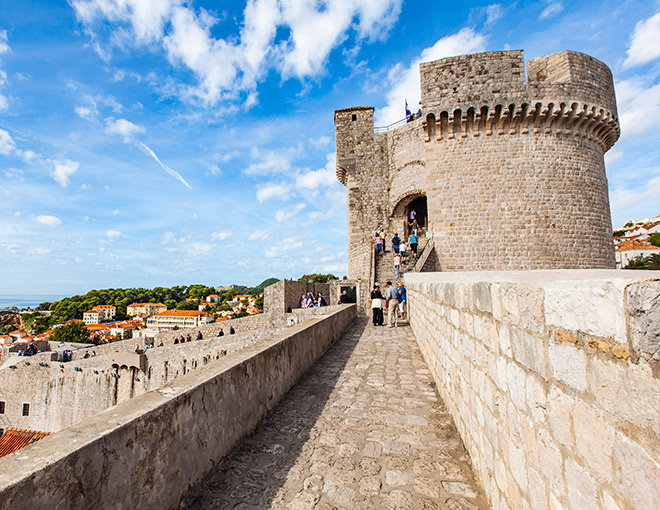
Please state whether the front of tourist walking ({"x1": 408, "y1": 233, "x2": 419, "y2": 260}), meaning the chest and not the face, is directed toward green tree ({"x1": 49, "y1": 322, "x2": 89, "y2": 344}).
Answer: no

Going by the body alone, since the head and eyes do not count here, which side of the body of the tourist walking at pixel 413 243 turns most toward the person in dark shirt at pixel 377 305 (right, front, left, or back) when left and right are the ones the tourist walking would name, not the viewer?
back

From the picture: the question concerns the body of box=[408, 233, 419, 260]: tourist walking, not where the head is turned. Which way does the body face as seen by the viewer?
away from the camera

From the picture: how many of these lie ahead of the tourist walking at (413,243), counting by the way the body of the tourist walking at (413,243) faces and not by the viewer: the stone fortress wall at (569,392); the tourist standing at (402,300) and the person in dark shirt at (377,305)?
0

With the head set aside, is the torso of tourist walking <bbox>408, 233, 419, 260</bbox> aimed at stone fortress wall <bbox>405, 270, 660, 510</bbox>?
no

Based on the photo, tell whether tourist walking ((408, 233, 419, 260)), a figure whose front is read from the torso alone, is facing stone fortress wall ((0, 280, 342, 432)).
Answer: no

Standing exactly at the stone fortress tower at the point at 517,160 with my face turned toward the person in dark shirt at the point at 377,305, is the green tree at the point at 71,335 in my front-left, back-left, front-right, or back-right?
front-right
